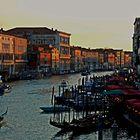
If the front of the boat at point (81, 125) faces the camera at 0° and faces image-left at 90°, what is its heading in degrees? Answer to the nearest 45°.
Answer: approximately 90°
